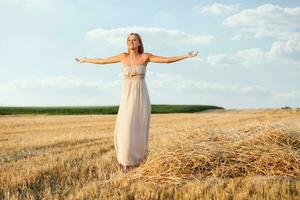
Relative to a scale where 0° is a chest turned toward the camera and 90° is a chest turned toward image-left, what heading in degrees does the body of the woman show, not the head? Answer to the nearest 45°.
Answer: approximately 0°
